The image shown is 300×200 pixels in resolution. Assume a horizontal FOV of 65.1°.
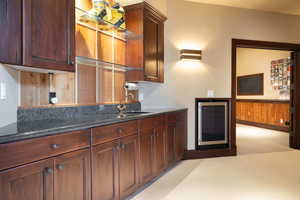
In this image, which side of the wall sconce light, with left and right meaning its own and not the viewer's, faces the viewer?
front

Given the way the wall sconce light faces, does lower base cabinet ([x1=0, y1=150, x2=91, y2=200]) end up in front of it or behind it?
in front

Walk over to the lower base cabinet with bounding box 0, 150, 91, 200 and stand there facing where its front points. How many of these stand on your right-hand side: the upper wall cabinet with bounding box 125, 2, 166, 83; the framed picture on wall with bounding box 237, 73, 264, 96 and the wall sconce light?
0

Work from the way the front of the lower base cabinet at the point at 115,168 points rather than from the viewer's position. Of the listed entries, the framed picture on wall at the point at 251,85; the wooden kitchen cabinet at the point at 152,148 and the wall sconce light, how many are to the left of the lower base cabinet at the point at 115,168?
3

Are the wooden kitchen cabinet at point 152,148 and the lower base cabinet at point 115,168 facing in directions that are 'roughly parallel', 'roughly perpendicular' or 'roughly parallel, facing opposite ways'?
roughly parallel

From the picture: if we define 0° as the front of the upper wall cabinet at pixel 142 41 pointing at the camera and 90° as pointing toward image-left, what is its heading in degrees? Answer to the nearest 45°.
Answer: approximately 315°

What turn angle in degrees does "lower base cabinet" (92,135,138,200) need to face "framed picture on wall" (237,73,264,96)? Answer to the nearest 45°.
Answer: approximately 90° to its left

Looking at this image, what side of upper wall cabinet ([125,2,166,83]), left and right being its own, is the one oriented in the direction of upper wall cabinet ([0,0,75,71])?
right

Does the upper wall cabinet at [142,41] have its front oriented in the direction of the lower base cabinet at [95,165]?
no

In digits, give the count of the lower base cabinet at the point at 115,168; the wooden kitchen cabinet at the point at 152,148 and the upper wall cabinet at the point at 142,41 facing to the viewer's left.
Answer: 0

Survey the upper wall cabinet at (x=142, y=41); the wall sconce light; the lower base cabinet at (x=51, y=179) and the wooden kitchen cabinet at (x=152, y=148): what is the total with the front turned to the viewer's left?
0

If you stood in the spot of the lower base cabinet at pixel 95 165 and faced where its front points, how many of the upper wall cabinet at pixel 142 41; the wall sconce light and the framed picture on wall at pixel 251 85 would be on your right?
0

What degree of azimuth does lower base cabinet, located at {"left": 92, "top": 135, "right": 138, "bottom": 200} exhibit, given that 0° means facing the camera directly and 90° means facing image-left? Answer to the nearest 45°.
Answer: approximately 315°

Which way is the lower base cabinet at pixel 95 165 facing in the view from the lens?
facing the viewer and to the right of the viewer

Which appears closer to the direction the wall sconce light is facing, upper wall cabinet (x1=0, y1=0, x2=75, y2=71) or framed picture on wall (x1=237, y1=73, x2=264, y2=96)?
the upper wall cabinet

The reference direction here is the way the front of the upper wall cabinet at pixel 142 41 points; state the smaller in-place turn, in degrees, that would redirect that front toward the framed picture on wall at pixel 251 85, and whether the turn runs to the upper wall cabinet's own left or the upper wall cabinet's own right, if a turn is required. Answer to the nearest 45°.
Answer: approximately 90° to the upper wall cabinet's own left
